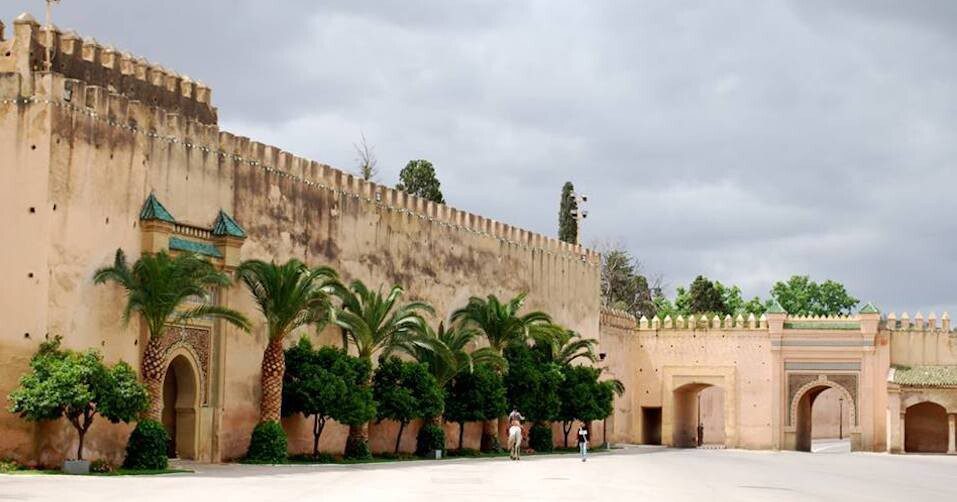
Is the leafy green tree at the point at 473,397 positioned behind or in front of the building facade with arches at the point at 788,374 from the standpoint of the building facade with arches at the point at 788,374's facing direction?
in front

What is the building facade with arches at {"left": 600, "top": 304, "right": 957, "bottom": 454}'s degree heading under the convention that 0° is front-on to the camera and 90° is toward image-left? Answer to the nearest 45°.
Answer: approximately 0°

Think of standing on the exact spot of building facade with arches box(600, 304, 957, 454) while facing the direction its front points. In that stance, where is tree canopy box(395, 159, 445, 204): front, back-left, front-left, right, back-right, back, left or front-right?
right

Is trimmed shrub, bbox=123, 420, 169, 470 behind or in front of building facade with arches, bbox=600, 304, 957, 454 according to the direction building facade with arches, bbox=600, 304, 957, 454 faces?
in front

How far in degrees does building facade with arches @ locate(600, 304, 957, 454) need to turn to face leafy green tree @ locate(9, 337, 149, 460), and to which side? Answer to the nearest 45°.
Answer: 0° — it already faces it

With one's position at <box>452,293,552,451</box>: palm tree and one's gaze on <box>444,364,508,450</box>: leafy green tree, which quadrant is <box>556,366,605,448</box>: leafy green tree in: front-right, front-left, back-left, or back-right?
back-left
